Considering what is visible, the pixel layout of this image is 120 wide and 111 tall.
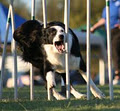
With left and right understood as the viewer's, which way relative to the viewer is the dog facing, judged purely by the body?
facing the viewer and to the right of the viewer
